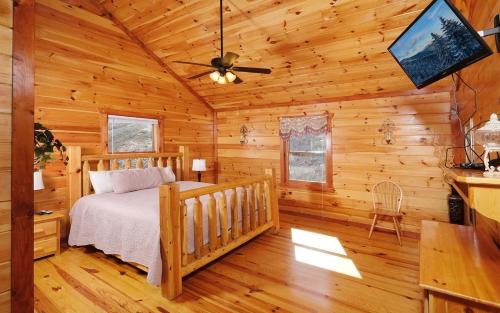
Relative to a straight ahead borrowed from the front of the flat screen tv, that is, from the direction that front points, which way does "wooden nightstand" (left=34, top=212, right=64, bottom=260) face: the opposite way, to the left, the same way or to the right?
the opposite way

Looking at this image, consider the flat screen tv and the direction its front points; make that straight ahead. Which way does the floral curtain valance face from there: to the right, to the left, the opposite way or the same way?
to the left

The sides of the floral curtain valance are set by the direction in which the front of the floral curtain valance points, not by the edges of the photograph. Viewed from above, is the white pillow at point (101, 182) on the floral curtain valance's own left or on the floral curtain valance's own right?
on the floral curtain valance's own right

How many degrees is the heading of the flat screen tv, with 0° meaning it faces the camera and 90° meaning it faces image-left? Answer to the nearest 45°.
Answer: approximately 45°

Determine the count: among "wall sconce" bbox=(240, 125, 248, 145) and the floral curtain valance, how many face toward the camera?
2

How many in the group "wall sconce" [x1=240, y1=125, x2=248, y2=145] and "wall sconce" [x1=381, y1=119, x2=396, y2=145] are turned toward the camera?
2

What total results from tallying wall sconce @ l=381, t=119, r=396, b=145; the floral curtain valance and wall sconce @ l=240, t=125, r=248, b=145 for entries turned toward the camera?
3

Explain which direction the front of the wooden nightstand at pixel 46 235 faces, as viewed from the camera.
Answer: facing the viewer and to the right of the viewer

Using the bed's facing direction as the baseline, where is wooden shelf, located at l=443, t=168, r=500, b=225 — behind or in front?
in front

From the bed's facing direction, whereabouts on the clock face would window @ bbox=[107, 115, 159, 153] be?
The window is roughly at 7 o'clock from the bed.

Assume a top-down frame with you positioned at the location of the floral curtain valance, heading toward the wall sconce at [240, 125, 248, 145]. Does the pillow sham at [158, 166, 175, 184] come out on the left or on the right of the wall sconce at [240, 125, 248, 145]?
left

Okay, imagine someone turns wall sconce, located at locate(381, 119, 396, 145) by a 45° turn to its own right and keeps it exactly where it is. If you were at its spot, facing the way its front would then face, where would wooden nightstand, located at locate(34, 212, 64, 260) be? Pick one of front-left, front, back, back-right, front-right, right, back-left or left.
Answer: front

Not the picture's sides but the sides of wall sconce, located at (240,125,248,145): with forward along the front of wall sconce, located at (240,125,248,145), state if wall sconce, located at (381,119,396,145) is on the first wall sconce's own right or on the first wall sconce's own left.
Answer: on the first wall sconce's own left
